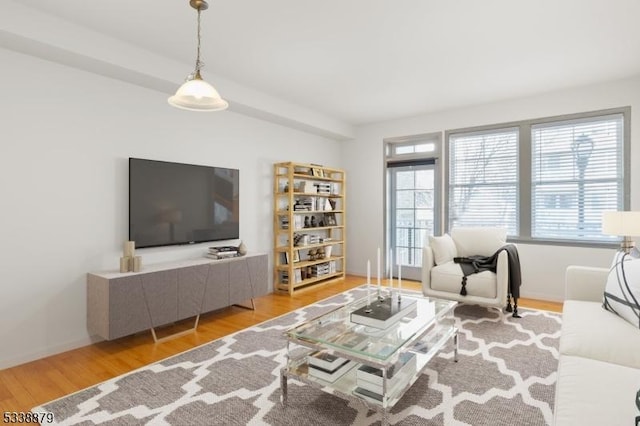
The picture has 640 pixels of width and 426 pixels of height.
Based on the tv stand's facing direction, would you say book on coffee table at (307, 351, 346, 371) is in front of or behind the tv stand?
in front

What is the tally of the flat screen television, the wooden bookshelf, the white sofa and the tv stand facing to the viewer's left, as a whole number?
1

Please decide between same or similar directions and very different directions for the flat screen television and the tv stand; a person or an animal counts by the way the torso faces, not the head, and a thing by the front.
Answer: same or similar directions

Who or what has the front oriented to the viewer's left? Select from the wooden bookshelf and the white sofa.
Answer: the white sofa

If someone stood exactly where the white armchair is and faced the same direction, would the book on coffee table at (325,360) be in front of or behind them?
in front

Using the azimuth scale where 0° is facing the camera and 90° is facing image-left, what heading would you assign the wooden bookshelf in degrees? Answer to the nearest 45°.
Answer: approximately 315°

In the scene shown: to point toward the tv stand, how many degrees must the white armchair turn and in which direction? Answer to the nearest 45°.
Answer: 0° — it already faces it

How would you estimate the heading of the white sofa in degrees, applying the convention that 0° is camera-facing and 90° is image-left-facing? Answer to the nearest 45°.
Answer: approximately 90°

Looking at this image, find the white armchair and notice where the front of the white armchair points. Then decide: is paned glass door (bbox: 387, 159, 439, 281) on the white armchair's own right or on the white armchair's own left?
on the white armchair's own right

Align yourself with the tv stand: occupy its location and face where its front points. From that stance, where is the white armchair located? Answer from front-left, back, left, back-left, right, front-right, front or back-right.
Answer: front-left

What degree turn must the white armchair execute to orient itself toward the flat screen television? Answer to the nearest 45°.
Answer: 0° — it already faces it

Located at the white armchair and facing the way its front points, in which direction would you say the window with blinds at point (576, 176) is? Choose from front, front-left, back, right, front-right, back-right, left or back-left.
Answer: back

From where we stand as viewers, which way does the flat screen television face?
facing the viewer and to the right of the viewer

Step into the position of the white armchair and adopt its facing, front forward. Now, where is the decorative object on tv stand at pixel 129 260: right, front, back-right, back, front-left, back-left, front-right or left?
front

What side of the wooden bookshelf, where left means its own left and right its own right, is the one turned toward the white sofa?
front
